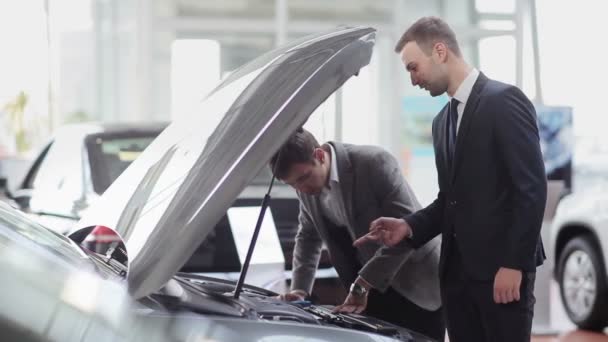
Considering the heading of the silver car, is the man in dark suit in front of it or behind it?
in front

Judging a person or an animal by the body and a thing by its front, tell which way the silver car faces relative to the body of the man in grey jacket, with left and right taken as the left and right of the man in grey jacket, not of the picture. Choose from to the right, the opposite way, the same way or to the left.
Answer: the opposite way

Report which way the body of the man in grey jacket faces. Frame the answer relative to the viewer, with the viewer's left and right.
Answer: facing the viewer and to the left of the viewer

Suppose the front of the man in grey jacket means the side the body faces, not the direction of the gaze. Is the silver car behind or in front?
in front

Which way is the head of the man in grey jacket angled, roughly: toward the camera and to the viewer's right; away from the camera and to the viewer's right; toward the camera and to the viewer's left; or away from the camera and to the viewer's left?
toward the camera and to the viewer's left

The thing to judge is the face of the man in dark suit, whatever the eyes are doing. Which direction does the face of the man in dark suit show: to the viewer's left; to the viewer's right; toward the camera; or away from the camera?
to the viewer's left

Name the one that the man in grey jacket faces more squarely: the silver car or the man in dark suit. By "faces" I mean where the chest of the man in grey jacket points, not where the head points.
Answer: the silver car

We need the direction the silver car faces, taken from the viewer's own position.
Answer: facing away from the viewer and to the right of the viewer

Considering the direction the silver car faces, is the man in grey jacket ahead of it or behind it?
ahead
